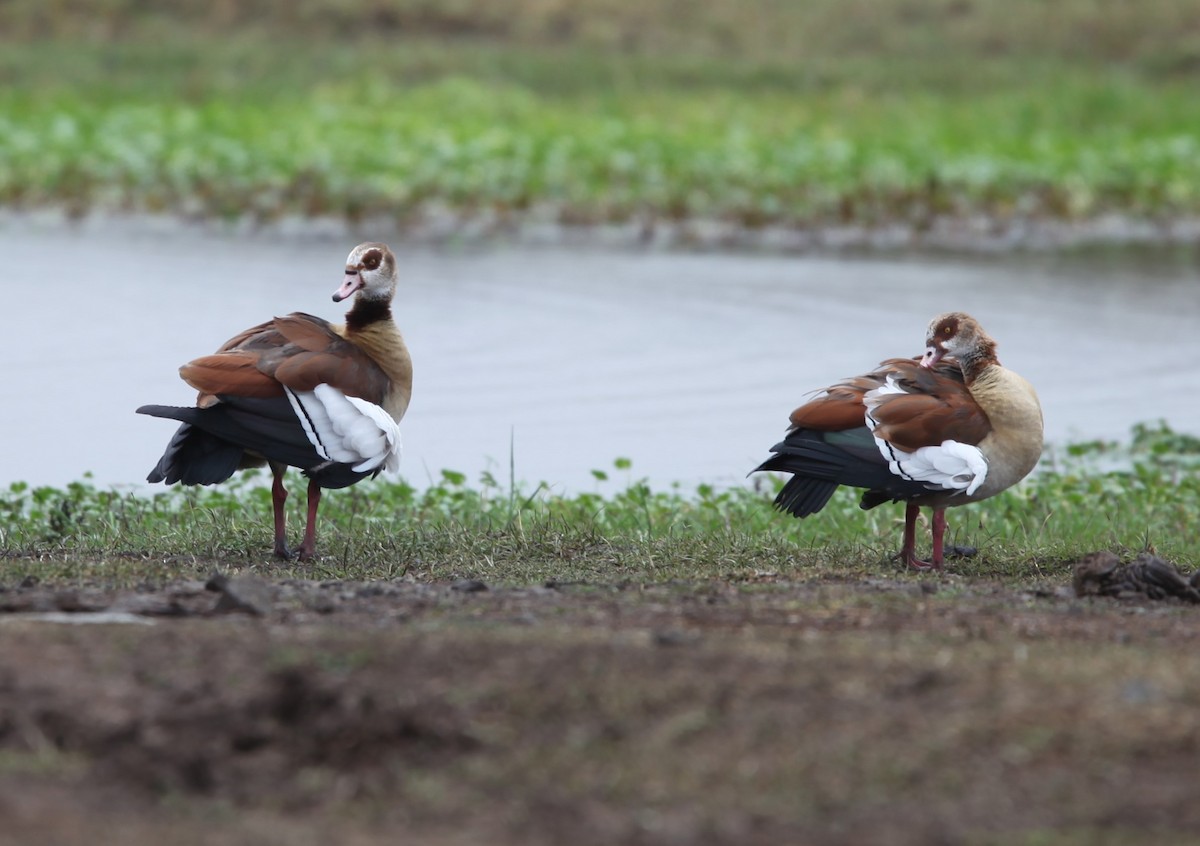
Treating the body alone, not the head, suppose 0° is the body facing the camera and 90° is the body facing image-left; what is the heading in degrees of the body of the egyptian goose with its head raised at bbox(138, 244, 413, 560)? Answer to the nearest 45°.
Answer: approximately 270°

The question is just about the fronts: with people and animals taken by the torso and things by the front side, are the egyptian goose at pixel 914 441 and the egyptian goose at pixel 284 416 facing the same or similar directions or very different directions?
same or similar directions

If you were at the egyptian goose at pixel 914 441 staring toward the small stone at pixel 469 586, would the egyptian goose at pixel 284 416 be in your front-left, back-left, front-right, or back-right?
front-right

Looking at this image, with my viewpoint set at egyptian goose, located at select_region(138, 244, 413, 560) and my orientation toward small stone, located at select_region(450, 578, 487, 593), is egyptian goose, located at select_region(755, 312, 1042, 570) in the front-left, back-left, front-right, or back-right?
front-left

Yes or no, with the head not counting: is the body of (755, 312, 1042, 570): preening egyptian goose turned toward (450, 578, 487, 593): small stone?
no

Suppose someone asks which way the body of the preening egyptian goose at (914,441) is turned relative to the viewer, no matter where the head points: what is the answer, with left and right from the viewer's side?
facing to the right of the viewer

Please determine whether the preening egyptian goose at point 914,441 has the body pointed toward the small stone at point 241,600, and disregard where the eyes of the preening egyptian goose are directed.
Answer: no

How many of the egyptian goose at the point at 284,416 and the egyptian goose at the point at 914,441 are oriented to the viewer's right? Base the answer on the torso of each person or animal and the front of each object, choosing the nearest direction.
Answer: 2

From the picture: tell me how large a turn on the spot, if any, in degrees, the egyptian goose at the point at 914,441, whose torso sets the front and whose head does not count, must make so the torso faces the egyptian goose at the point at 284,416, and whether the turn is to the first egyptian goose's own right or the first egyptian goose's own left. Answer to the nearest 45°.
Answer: approximately 180°

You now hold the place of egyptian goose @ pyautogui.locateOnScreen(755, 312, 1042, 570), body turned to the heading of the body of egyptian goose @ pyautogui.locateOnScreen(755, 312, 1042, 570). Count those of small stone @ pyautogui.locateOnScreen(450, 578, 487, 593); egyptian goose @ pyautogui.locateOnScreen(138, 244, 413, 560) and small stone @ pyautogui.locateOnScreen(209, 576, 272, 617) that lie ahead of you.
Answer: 0

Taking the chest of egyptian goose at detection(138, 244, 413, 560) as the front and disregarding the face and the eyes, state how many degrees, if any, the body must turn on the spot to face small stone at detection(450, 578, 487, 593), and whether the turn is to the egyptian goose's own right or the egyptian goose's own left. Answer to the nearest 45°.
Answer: approximately 45° to the egyptian goose's own right

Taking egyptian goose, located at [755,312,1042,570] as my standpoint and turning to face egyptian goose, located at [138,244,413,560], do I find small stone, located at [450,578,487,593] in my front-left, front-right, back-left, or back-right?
front-left

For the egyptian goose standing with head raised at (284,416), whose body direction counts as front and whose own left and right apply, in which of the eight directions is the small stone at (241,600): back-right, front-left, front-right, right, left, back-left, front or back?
right
